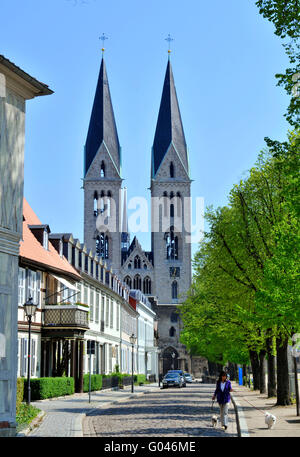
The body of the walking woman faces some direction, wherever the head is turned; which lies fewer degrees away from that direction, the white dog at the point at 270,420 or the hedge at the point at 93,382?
the white dog

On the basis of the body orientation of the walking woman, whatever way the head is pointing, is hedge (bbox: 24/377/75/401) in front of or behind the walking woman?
behind

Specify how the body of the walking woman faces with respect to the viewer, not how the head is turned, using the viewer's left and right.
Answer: facing the viewer

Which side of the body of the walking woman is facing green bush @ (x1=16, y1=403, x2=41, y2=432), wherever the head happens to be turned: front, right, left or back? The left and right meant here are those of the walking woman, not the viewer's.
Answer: right

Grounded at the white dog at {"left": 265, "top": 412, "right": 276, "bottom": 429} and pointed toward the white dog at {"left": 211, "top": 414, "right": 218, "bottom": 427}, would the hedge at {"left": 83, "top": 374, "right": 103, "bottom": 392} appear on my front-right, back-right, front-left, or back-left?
front-right

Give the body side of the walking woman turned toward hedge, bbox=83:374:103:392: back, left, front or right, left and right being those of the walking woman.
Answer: back

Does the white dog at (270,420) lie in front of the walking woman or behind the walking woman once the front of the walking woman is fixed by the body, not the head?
in front

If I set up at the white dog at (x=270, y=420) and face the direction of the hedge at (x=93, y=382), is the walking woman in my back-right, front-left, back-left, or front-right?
front-left
